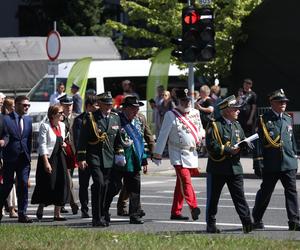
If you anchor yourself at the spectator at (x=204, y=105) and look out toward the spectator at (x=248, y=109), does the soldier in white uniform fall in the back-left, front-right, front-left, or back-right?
back-right

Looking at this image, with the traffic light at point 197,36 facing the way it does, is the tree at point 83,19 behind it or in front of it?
behind

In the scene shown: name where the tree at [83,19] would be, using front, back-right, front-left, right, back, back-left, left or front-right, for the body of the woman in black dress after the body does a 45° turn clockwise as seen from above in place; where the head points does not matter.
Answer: back

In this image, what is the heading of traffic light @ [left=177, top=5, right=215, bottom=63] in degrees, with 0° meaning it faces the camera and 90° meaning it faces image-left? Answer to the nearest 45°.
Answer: approximately 0°
